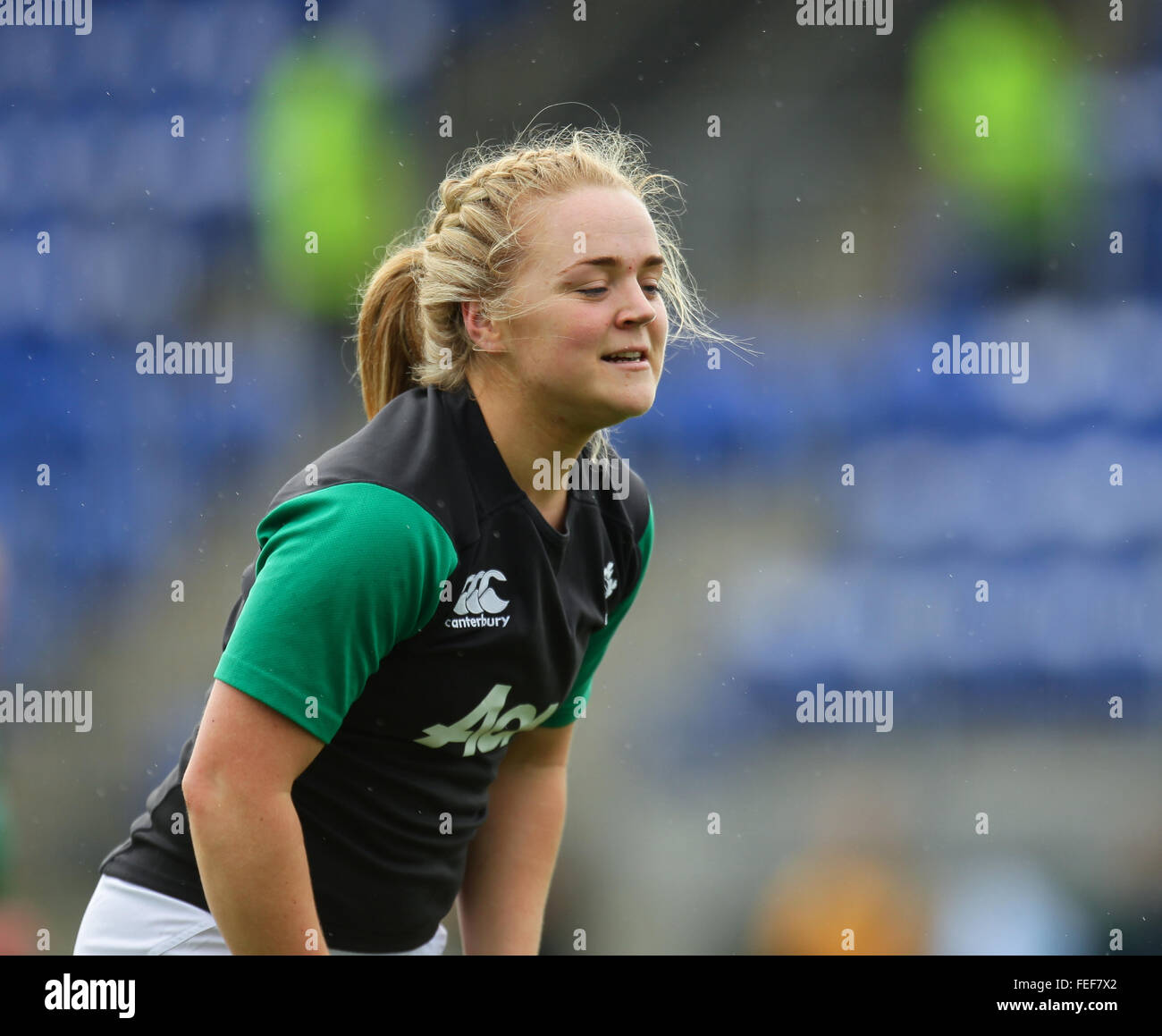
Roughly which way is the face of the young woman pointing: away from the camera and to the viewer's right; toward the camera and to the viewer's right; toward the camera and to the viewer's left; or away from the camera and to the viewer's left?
toward the camera and to the viewer's right

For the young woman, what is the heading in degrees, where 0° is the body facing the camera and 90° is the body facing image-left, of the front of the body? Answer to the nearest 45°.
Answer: approximately 315°
